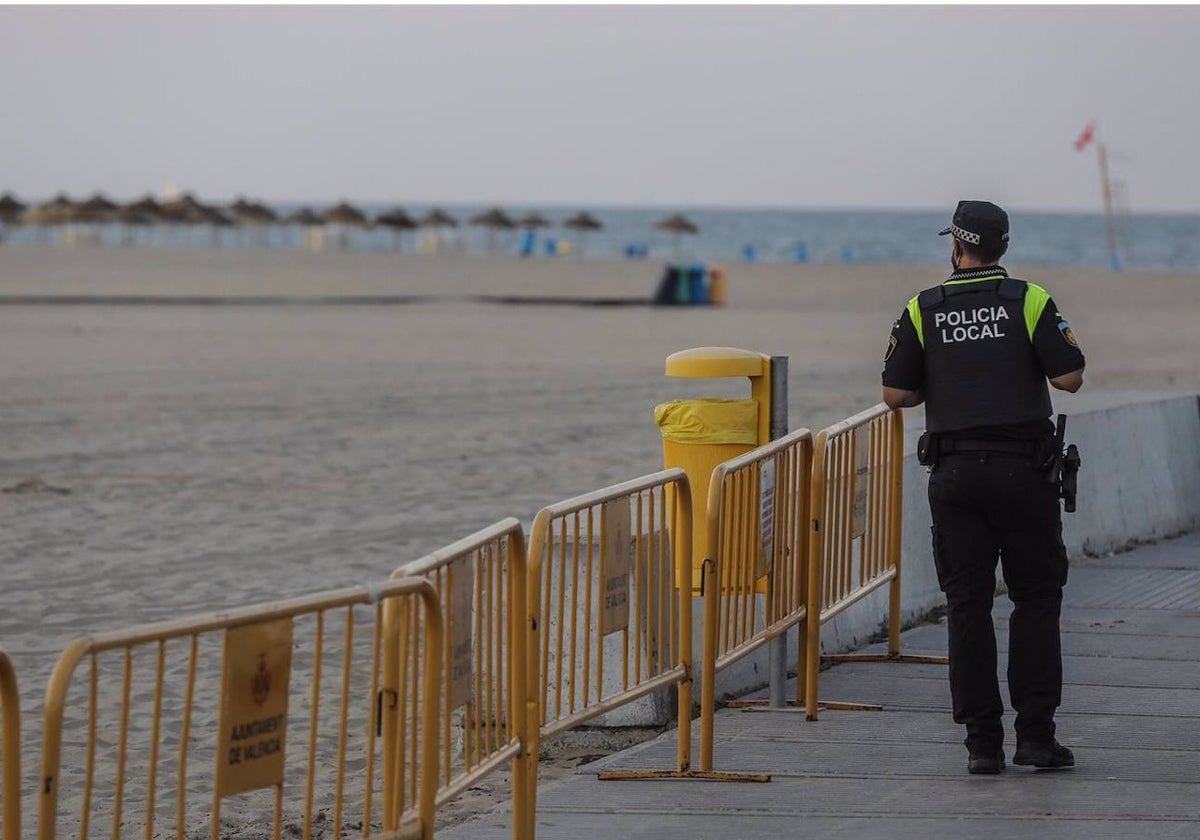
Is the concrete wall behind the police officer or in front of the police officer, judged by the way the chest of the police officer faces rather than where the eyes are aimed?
in front

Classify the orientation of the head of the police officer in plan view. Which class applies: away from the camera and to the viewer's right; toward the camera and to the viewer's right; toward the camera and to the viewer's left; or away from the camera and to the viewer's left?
away from the camera and to the viewer's left

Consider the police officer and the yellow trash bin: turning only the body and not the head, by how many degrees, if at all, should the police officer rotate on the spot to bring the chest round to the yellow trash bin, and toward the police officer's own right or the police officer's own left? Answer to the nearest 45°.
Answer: approximately 45° to the police officer's own left

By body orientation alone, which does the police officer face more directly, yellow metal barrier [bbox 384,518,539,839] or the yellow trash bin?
the yellow trash bin

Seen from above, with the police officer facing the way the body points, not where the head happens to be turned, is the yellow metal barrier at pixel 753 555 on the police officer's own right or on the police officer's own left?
on the police officer's own left

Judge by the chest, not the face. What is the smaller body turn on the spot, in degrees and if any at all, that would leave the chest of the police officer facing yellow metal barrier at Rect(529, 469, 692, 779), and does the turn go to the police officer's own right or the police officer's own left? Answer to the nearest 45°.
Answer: approximately 90° to the police officer's own left

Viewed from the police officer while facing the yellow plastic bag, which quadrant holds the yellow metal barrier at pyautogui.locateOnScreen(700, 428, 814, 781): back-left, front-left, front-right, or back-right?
front-left

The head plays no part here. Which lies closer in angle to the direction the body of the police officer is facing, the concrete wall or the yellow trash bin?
the concrete wall

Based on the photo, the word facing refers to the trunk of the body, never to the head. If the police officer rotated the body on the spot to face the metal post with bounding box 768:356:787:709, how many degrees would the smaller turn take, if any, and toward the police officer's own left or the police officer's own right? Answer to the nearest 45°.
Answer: approximately 45° to the police officer's own left

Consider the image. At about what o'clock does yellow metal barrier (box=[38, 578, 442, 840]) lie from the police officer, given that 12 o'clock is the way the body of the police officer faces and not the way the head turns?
The yellow metal barrier is roughly at 7 o'clock from the police officer.

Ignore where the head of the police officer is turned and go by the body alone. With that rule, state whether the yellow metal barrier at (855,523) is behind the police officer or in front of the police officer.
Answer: in front

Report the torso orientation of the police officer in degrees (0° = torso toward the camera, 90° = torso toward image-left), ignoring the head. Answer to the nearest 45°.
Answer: approximately 180°
